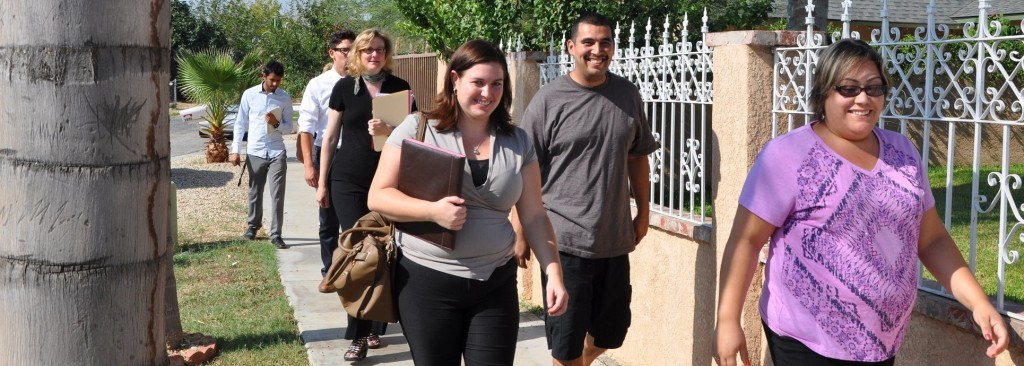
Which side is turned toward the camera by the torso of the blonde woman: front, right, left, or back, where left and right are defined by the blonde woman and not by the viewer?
front

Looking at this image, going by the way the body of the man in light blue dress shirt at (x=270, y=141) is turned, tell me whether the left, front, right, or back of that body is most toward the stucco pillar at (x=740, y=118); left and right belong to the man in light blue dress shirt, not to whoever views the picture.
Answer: front

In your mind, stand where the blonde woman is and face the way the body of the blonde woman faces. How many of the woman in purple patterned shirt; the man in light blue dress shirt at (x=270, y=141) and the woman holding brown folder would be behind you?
1

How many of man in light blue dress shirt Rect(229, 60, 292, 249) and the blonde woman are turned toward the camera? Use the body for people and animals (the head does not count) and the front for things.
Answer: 2

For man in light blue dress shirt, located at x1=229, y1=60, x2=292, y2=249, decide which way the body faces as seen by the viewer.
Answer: toward the camera

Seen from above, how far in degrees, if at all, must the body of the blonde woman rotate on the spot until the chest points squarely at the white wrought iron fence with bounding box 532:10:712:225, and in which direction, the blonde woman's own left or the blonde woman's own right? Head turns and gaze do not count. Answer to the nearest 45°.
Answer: approximately 45° to the blonde woman's own left

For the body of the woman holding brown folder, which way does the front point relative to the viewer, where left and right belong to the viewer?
facing the viewer and to the right of the viewer

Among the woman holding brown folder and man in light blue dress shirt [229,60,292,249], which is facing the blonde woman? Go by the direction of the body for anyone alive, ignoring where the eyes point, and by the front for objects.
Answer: the man in light blue dress shirt

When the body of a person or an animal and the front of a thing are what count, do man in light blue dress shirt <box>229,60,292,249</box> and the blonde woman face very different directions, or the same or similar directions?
same or similar directions

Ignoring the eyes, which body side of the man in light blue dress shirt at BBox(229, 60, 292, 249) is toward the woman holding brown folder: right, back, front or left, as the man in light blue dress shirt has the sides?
front

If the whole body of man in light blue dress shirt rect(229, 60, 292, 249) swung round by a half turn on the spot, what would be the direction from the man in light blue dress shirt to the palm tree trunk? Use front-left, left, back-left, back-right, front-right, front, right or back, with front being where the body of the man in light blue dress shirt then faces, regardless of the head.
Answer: back

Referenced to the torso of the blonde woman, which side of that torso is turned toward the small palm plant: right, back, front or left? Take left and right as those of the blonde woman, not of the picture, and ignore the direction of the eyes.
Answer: back

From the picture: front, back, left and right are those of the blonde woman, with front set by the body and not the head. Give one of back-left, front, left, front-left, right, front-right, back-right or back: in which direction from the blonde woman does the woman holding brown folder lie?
front

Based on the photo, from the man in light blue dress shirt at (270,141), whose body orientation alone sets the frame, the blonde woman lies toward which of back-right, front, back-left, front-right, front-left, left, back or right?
front
